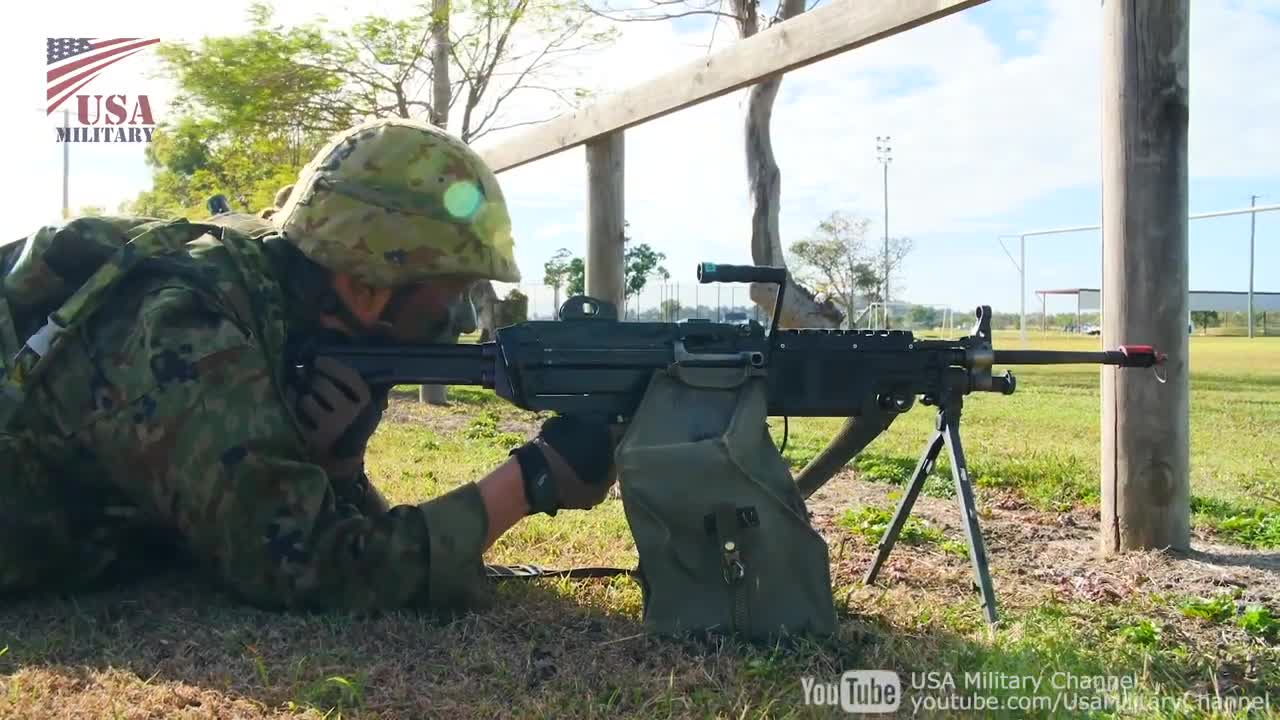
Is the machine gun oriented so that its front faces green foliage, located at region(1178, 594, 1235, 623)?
yes

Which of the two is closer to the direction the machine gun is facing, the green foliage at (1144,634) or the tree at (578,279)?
the green foliage

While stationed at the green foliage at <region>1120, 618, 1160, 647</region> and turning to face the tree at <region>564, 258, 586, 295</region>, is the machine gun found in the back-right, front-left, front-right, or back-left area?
front-left

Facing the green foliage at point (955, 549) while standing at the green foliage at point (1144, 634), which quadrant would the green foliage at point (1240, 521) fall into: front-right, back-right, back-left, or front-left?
front-right

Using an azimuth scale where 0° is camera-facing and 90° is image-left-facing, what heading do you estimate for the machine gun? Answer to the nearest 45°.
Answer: approximately 270°

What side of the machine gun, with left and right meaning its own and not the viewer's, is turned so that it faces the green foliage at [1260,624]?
front

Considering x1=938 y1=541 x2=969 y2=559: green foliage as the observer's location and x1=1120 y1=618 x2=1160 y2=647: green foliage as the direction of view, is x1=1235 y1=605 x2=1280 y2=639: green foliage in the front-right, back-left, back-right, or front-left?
front-left

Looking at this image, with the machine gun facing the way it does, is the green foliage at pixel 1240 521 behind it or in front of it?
in front

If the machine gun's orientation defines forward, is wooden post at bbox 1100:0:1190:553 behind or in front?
in front

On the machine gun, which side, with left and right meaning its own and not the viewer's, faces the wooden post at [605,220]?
left

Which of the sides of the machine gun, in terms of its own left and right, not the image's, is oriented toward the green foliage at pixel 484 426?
left

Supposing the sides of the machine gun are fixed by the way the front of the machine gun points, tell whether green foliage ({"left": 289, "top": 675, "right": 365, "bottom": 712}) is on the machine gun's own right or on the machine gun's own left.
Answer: on the machine gun's own right

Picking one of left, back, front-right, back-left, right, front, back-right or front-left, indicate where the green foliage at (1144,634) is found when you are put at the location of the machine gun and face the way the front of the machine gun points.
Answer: front
